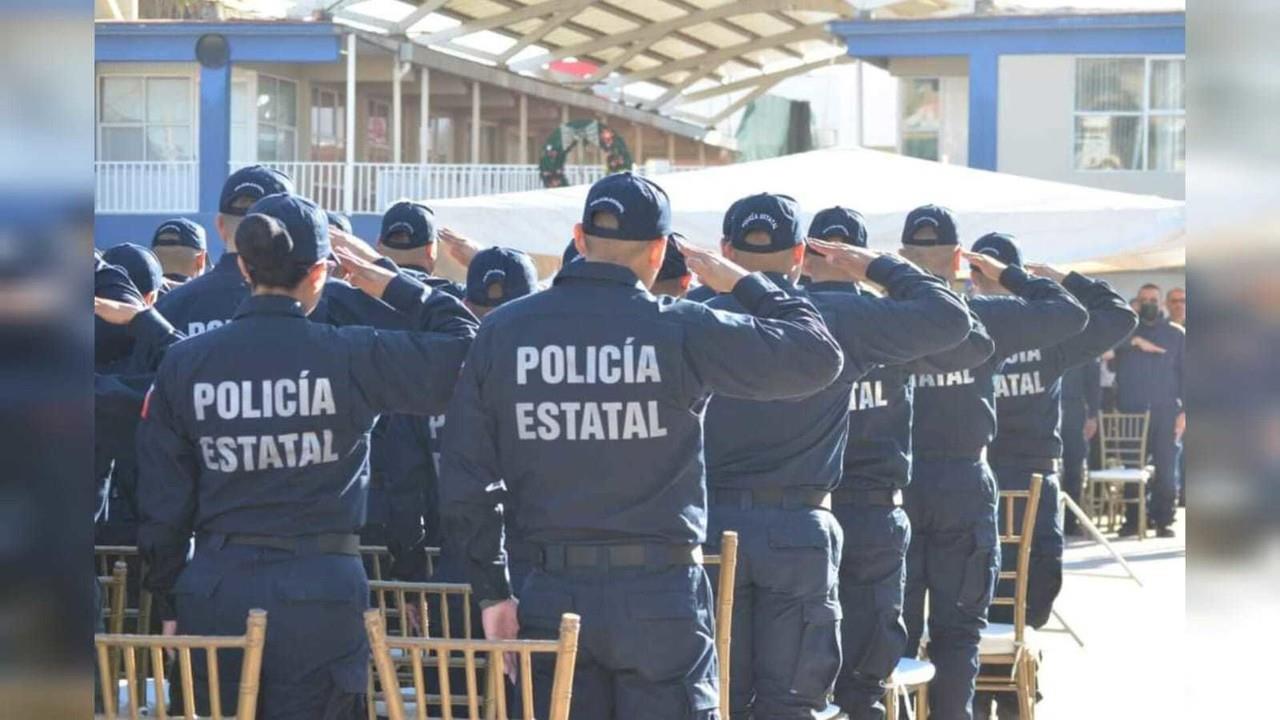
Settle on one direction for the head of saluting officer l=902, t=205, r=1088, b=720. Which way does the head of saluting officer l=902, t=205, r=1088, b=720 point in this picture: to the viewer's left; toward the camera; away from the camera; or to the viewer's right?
away from the camera

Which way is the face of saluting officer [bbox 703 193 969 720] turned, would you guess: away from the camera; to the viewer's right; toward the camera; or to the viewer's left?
away from the camera

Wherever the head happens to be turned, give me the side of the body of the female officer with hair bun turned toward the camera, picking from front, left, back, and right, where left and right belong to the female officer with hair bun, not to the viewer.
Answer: back

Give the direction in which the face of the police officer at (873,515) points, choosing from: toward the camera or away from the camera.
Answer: away from the camera

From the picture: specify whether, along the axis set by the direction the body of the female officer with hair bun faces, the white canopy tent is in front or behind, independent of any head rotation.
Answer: in front

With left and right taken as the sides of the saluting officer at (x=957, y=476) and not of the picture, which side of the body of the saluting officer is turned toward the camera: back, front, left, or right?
back

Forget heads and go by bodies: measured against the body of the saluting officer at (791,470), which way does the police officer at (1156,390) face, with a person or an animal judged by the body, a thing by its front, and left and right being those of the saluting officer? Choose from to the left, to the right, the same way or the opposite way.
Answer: the opposite way

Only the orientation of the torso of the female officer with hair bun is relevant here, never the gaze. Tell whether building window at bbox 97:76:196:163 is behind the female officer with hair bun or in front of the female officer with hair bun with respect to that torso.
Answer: in front

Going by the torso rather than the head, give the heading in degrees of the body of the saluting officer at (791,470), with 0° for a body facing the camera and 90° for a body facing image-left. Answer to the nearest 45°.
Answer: approximately 180°

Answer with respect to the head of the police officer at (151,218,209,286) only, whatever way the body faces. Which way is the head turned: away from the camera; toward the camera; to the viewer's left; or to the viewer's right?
away from the camera

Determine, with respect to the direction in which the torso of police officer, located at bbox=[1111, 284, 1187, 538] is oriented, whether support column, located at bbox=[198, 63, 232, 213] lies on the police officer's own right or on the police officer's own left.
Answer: on the police officer's own right

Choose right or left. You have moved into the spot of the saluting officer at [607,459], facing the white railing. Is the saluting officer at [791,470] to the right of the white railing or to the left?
right

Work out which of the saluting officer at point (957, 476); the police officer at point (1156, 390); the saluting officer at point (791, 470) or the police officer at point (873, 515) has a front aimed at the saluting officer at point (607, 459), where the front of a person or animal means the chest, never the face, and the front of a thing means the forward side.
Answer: the police officer at point (1156, 390)

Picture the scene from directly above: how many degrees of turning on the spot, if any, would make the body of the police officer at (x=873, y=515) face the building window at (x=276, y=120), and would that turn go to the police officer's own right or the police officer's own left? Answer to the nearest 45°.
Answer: approximately 45° to the police officer's own left
